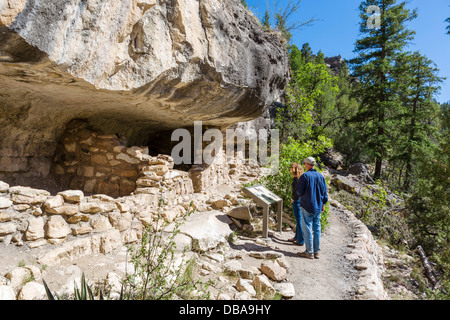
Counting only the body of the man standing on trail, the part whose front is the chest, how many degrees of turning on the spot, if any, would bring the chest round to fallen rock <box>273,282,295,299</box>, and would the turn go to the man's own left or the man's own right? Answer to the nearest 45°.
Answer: approximately 135° to the man's own left

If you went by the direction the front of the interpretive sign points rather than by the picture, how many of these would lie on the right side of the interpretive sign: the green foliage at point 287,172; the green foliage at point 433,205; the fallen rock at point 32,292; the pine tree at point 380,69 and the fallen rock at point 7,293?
2

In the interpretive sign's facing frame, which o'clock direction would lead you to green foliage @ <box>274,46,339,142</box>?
The green foliage is roughly at 8 o'clock from the interpretive sign.

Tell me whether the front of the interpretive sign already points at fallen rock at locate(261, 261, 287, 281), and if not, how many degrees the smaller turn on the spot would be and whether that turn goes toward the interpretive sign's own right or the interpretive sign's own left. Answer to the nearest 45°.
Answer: approximately 45° to the interpretive sign's own right

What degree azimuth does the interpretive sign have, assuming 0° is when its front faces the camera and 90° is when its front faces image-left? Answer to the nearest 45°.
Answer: approximately 315°

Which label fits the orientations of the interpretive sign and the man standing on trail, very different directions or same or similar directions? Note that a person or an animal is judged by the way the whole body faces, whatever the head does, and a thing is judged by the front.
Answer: very different directions

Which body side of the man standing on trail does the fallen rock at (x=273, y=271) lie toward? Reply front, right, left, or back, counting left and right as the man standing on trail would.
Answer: left

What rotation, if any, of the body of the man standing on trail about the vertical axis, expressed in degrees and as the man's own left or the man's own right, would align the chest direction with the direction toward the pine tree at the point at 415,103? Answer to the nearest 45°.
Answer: approximately 45° to the man's own right

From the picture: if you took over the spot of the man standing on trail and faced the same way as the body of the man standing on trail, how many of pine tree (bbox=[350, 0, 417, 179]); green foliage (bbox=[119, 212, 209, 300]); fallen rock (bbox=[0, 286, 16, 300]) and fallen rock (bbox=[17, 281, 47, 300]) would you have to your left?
3

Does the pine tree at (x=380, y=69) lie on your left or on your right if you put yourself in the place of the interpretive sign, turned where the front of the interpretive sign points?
on your left

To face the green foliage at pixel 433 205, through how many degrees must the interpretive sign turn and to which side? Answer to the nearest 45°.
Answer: approximately 90° to its left

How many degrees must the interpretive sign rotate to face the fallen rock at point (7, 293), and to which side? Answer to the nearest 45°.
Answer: approximately 90° to its right

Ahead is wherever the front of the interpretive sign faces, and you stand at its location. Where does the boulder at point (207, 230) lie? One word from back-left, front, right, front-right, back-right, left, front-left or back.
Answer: right

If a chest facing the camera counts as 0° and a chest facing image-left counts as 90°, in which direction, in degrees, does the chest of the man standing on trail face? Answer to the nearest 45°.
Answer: approximately 135°
